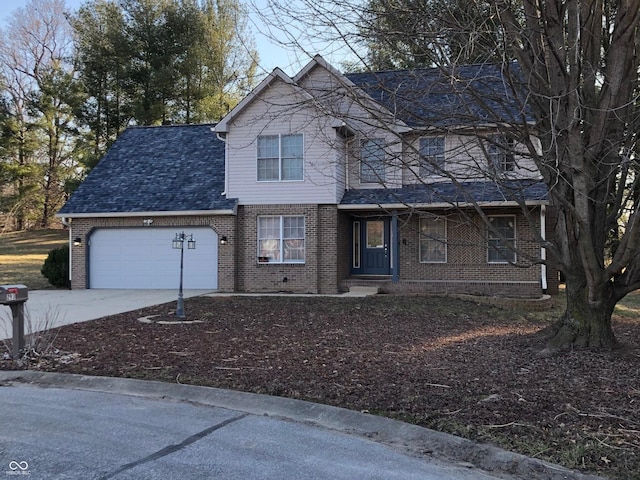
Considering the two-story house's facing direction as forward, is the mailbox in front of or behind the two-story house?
in front

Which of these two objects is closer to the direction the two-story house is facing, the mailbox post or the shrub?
the mailbox post

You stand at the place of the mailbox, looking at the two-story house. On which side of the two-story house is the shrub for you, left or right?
left

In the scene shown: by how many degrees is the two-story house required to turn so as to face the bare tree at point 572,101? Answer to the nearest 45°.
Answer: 0° — it already faces it

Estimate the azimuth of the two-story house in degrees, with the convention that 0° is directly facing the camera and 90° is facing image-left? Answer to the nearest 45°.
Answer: approximately 0°

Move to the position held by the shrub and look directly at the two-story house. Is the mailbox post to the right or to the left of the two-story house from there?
right

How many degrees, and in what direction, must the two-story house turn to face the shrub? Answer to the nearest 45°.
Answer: approximately 90° to its right

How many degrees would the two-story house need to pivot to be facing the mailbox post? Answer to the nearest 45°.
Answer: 0° — it already faces it

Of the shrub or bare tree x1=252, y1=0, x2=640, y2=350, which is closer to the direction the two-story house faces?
the bare tree

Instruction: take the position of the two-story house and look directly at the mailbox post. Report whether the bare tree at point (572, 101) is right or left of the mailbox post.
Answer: left
